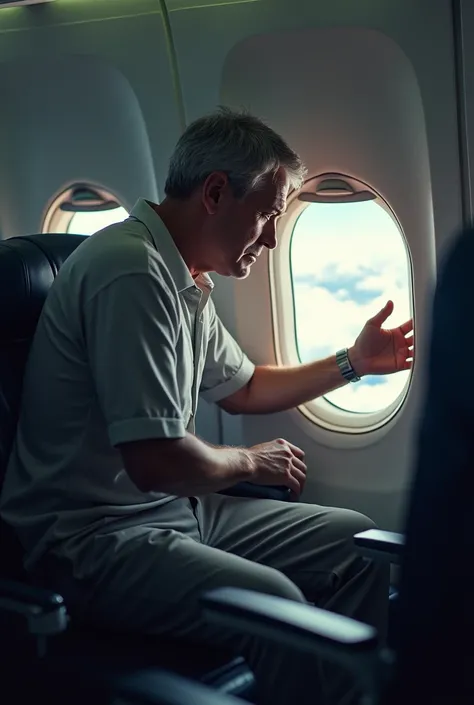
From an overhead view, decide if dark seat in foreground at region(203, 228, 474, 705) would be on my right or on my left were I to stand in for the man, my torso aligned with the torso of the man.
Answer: on my right

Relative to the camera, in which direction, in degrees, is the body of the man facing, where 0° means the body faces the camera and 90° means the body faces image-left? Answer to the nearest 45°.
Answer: approximately 270°

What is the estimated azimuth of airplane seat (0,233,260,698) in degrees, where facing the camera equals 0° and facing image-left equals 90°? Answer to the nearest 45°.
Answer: approximately 270°

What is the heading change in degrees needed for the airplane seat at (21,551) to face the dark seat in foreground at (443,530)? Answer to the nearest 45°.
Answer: approximately 45° to its right

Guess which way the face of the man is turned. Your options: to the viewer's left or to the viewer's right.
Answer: to the viewer's right
